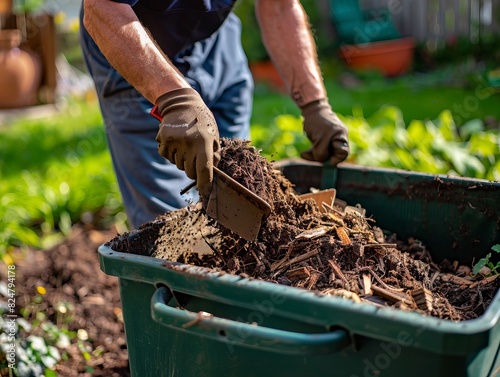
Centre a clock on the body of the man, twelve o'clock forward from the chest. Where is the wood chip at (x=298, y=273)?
The wood chip is roughly at 1 o'clock from the man.

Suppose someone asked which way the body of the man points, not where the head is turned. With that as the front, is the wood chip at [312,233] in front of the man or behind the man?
in front

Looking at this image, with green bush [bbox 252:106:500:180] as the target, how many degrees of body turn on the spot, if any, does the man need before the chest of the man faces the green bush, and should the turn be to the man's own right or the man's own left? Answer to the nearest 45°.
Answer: approximately 90° to the man's own left

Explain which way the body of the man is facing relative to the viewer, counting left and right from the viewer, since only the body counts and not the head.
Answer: facing the viewer and to the right of the viewer

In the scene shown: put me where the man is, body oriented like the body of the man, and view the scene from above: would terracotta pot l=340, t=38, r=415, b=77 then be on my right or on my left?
on my left

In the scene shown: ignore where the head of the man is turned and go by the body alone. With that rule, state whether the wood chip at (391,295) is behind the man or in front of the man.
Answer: in front

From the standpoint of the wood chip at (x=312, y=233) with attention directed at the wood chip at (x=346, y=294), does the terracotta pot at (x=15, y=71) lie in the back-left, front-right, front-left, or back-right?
back-right

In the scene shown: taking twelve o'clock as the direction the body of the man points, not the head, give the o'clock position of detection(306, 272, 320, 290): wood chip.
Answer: The wood chip is roughly at 1 o'clock from the man.

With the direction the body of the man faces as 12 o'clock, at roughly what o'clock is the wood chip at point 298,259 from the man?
The wood chip is roughly at 1 o'clock from the man.

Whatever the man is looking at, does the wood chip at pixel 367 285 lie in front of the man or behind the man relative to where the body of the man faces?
in front
